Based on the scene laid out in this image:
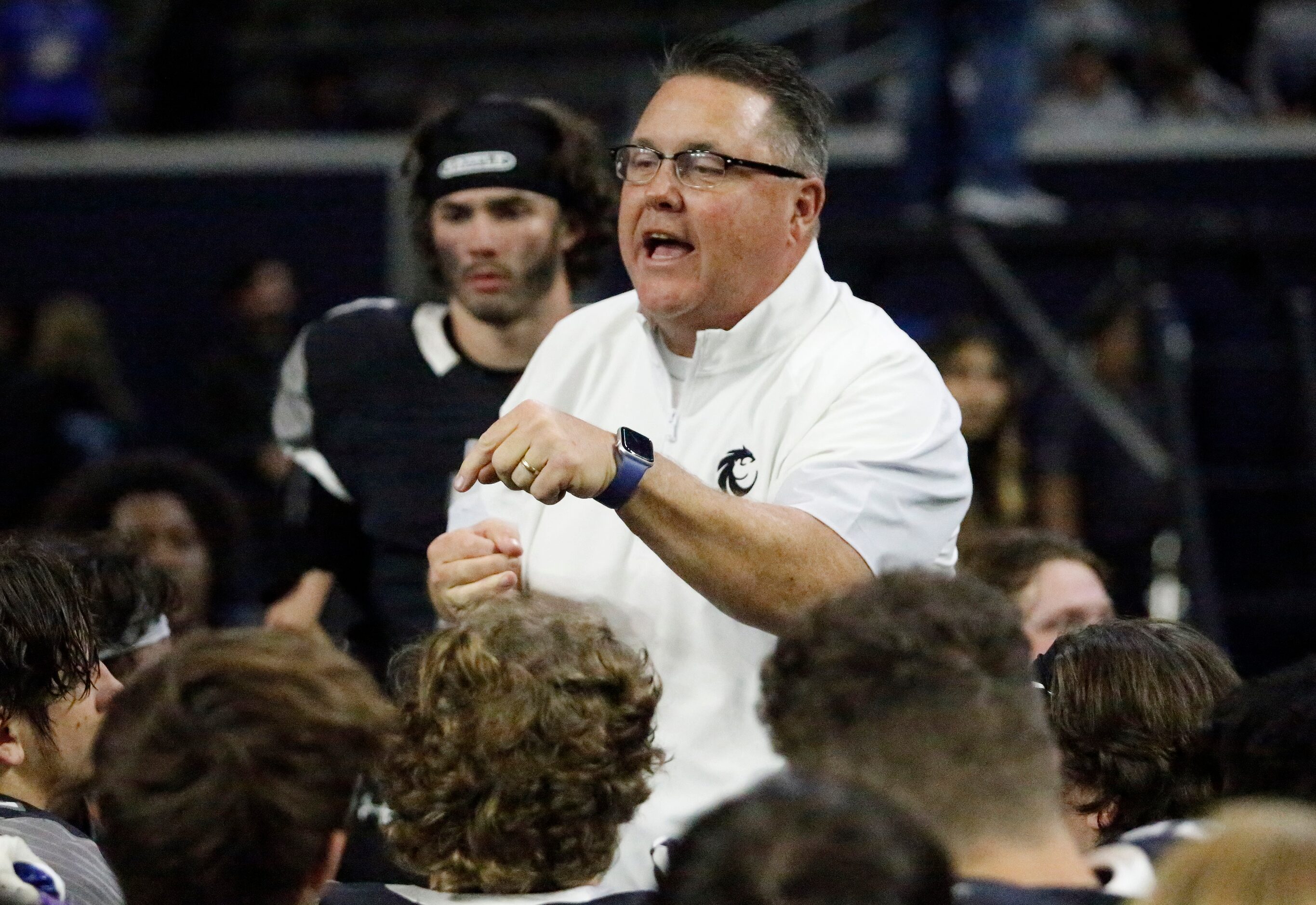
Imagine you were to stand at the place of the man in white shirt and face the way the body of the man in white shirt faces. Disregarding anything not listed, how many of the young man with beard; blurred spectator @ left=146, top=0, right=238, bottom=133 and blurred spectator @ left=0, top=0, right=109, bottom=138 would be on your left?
0

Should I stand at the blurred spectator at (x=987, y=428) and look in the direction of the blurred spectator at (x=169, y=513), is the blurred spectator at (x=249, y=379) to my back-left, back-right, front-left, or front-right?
front-right

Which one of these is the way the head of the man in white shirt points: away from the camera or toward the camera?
toward the camera

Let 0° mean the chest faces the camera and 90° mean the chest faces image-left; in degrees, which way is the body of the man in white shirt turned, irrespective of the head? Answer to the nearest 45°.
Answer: approximately 45°

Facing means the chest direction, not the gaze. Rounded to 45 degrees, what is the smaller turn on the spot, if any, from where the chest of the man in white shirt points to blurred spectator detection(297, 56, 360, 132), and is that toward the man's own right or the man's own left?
approximately 135° to the man's own right

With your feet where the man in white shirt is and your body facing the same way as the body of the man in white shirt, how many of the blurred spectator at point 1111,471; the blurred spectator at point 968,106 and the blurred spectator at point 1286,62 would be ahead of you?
0

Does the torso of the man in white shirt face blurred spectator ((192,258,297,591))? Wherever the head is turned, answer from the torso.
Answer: no

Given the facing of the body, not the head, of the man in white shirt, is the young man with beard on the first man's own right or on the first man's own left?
on the first man's own right

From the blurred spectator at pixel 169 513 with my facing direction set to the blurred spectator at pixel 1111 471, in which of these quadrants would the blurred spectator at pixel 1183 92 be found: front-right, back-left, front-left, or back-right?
front-left

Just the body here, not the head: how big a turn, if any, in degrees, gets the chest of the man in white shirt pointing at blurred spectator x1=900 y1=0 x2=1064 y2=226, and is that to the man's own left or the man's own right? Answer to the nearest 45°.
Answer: approximately 135° to the man's own right

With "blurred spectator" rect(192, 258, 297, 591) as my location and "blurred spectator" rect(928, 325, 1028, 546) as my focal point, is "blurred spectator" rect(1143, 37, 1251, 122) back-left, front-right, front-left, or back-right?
front-left

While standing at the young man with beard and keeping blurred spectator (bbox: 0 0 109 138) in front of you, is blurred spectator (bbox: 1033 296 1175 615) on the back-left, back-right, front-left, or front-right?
front-right

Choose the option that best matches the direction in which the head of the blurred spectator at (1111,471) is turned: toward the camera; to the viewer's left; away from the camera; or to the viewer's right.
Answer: toward the camera

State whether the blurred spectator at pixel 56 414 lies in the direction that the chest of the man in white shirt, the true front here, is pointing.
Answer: no

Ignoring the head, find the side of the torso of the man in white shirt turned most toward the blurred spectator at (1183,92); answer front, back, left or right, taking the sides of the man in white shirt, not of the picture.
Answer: back

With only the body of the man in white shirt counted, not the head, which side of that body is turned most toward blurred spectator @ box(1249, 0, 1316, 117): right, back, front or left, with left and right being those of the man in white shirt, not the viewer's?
back

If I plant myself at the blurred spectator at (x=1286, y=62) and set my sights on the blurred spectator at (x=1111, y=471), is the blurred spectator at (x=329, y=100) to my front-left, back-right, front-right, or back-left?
front-right
